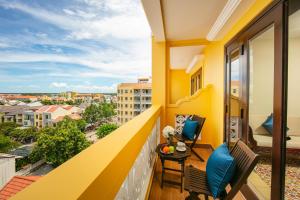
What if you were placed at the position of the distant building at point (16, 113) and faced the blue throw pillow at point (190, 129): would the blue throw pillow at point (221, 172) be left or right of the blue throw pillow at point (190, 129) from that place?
right

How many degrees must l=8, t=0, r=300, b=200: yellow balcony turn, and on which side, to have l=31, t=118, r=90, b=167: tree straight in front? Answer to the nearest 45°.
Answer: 0° — it already faces it

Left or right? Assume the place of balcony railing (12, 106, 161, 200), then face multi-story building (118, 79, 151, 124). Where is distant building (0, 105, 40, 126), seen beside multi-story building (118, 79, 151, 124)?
left

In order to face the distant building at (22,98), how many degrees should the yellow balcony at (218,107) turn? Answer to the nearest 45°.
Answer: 0° — it already faces it

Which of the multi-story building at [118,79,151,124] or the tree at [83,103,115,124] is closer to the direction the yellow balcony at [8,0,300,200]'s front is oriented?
the tree

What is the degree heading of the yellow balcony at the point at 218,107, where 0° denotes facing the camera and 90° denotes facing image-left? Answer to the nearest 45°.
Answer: approximately 90°
